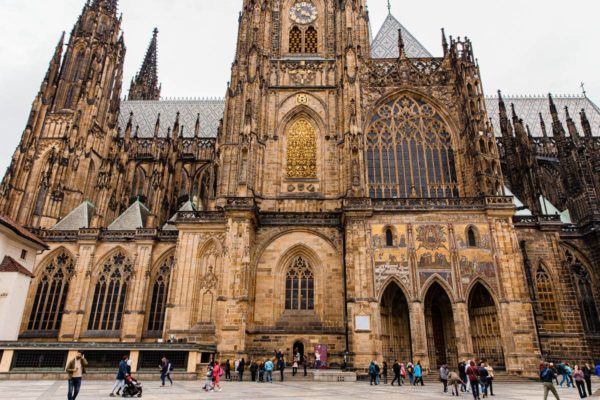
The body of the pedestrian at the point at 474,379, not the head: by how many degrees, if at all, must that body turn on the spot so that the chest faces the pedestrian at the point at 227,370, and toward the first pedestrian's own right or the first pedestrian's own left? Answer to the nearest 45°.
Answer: approximately 90° to the first pedestrian's own left

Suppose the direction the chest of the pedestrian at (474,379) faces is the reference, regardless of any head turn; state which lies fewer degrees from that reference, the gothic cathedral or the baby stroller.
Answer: the gothic cathedral

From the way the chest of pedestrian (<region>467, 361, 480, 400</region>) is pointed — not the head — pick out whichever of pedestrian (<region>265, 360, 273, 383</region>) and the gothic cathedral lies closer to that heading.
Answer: the gothic cathedral

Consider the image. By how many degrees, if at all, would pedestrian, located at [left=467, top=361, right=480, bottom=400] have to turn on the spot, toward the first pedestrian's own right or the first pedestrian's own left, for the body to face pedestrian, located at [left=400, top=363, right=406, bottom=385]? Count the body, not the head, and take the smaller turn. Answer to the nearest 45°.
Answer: approximately 45° to the first pedestrian's own left

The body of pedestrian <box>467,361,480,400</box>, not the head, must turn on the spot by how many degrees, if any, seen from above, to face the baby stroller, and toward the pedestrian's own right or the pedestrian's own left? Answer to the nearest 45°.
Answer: approximately 135° to the pedestrian's own left

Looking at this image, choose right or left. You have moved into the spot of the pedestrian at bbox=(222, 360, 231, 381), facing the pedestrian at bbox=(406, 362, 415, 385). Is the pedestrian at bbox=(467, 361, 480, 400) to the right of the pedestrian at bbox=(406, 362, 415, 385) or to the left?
right

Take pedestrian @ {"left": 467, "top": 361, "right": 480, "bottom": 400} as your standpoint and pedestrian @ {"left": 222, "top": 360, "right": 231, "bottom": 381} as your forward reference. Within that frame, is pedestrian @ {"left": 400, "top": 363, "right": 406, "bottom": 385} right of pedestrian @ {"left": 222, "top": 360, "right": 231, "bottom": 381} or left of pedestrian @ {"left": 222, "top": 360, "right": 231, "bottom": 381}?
right

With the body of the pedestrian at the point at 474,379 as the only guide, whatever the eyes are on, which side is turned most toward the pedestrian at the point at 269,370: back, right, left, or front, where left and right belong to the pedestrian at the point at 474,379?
left

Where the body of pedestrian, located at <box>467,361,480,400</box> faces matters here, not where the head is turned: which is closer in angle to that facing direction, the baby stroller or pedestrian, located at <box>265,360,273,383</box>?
the pedestrian

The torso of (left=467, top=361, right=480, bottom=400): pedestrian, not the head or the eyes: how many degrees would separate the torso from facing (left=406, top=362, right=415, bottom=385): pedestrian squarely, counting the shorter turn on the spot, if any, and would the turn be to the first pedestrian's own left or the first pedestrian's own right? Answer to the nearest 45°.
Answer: approximately 45° to the first pedestrian's own left

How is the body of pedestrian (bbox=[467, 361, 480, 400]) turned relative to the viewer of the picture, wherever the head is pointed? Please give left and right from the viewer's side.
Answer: facing away from the viewer
